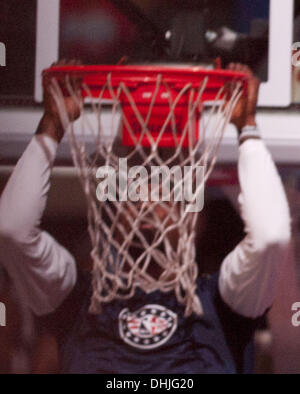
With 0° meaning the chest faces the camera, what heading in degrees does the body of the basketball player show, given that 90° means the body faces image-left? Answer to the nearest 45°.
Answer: approximately 0°

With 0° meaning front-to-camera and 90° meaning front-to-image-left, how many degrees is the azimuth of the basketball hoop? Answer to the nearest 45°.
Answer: approximately 0°
